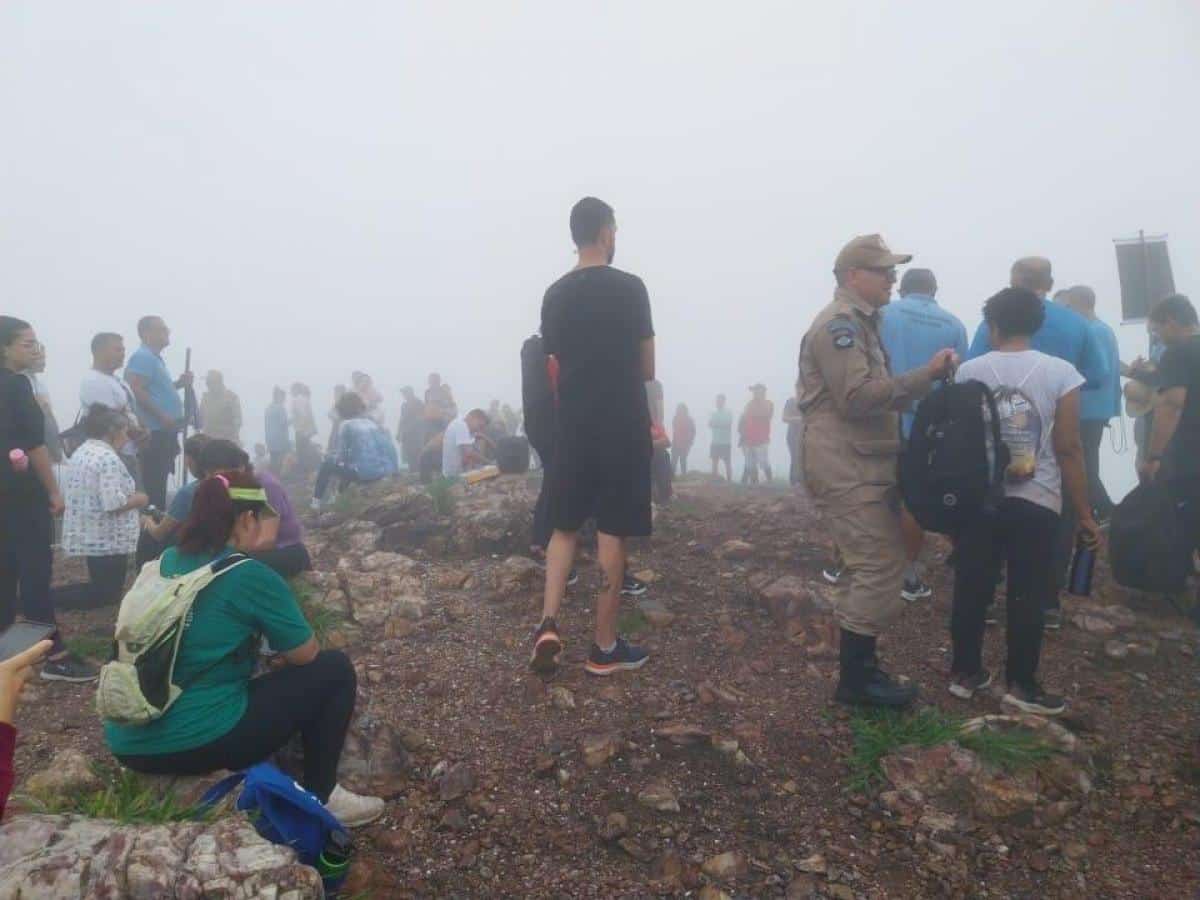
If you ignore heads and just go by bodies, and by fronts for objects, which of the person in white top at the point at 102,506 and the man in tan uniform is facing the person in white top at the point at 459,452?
the person in white top at the point at 102,506

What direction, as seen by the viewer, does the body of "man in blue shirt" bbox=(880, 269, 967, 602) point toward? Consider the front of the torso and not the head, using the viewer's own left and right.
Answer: facing away from the viewer

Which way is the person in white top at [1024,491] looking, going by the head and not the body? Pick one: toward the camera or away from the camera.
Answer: away from the camera

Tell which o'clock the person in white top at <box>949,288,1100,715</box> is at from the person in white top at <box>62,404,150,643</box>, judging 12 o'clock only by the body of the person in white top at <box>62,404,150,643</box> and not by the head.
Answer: the person in white top at <box>949,288,1100,715</box> is roughly at 3 o'clock from the person in white top at <box>62,404,150,643</box>.

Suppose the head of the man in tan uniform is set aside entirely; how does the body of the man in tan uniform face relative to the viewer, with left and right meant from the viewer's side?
facing to the right of the viewer

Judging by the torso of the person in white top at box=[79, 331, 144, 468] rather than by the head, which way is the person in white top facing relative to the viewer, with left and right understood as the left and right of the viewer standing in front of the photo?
facing to the right of the viewer

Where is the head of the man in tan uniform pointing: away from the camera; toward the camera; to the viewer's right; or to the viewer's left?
to the viewer's right
